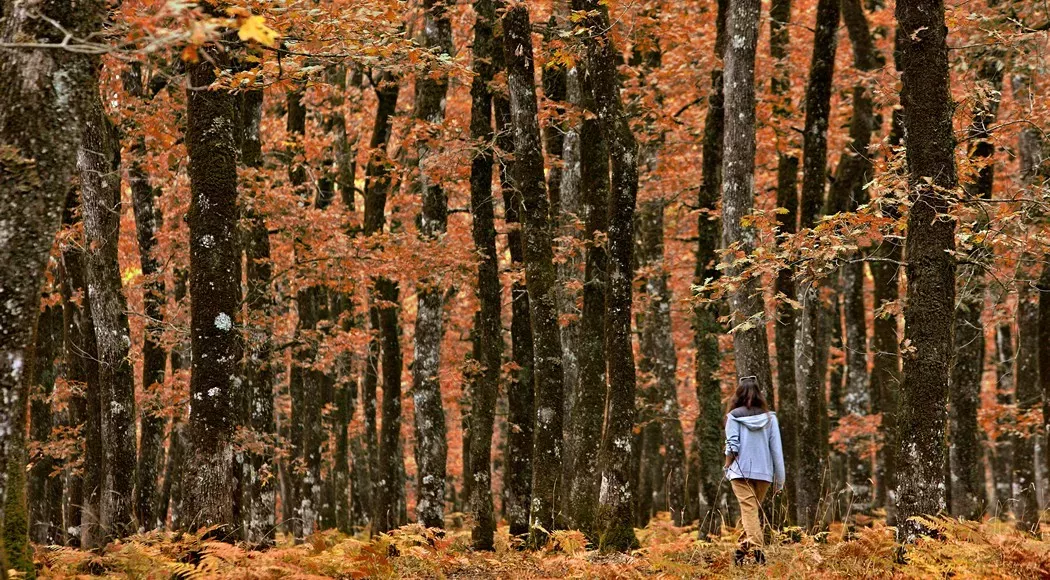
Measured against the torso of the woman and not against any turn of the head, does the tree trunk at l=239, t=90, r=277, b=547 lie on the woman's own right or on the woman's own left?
on the woman's own left

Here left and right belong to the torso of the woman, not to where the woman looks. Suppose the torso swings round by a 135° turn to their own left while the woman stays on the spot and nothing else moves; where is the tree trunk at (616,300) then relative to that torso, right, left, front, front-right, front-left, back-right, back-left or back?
right

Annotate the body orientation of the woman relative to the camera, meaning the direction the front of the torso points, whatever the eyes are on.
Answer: away from the camera

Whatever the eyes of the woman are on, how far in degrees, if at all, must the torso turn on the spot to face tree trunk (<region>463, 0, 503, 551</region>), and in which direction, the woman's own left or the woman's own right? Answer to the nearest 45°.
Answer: approximately 45° to the woman's own left

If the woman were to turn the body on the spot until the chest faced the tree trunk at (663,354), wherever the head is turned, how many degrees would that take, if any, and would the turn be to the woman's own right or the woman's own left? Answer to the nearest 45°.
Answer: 0° — they already face it

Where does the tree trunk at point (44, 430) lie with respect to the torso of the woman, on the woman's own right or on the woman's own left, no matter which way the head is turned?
on the woman's own left

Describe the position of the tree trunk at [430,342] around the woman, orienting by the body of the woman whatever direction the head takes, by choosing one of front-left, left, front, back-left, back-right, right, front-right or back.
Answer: front-left

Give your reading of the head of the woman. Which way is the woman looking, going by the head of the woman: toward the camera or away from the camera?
away from the camera

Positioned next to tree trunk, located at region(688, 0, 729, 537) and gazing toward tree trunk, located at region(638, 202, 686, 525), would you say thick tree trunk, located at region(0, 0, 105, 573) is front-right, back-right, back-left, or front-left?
back-left

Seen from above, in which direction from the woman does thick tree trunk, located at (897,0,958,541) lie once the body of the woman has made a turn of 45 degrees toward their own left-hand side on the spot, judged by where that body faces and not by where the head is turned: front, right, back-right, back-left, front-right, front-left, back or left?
right

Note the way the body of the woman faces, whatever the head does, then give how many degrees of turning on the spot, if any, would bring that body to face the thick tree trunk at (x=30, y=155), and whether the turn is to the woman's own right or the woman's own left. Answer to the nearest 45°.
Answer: approximately 135° to the woman's own left

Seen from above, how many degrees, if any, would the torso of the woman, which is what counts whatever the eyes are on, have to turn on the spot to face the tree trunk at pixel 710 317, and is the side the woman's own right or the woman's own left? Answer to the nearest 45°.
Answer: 0° — they already face it

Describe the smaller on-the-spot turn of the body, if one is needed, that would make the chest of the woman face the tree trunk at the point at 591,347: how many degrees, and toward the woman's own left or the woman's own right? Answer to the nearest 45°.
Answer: approximately 45° to the woman's own left
